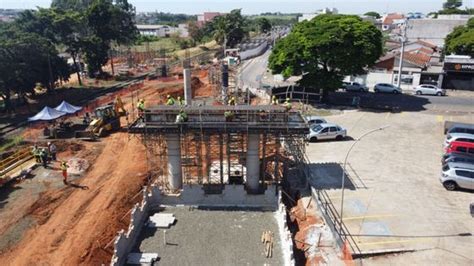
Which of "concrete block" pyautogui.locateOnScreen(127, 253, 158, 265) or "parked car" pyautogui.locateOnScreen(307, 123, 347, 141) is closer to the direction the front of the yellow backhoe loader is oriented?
the concrete block

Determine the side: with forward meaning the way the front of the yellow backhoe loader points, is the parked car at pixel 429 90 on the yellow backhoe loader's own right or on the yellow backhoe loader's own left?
on the yellow backhoe loader's own left

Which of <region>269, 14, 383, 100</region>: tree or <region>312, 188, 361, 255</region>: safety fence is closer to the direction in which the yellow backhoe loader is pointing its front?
the safety fence

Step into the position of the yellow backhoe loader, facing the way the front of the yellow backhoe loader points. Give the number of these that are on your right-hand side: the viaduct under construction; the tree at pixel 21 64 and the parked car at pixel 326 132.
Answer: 1

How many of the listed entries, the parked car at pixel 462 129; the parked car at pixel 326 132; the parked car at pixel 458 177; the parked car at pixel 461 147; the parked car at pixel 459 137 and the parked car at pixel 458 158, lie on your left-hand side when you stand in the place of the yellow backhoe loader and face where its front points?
6

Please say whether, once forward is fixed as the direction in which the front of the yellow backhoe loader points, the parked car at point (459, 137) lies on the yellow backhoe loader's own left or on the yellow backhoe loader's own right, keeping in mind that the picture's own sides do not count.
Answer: on the yellow backhoe loader's own left

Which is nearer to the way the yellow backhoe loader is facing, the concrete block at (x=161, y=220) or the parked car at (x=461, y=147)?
the concrete block

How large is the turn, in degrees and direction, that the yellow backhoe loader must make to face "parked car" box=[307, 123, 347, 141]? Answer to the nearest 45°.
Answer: approximately 90° to its left

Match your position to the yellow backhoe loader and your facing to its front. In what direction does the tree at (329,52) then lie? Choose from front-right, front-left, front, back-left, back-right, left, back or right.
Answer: back-left

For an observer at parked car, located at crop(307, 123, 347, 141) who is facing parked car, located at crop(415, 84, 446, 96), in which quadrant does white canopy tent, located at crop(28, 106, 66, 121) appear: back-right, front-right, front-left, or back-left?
back-left

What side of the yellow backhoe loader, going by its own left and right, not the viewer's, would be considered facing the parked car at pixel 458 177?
left
